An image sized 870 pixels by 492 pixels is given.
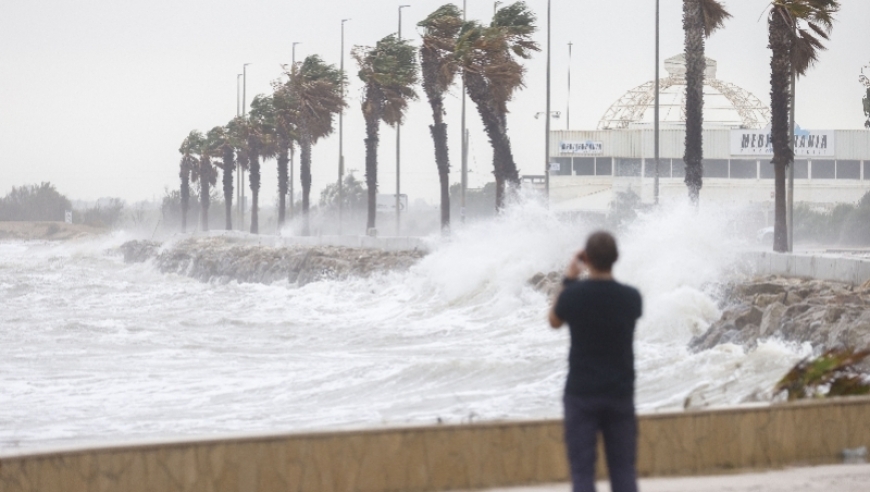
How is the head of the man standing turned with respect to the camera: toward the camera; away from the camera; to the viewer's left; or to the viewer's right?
away from the camera

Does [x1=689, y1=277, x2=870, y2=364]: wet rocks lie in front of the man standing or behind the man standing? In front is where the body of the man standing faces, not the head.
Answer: in front

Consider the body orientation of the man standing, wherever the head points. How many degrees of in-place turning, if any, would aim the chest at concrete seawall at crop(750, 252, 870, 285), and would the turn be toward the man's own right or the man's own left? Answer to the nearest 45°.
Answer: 0° — they already face it

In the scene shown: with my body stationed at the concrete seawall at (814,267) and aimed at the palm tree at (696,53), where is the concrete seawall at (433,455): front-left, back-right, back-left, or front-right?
back-left

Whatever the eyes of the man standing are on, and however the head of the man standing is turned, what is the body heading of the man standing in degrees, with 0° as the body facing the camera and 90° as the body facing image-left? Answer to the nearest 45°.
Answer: approximately 180°

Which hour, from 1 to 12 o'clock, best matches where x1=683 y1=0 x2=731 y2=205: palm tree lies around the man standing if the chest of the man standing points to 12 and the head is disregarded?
The palm tree is roughly at 12 o'clock from the man standing.

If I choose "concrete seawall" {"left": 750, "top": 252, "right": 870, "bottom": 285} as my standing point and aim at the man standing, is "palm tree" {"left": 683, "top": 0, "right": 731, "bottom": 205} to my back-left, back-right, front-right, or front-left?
back-right

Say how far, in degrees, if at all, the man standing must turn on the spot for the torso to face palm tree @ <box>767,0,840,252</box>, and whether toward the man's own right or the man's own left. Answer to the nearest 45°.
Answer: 0° — they already face it
